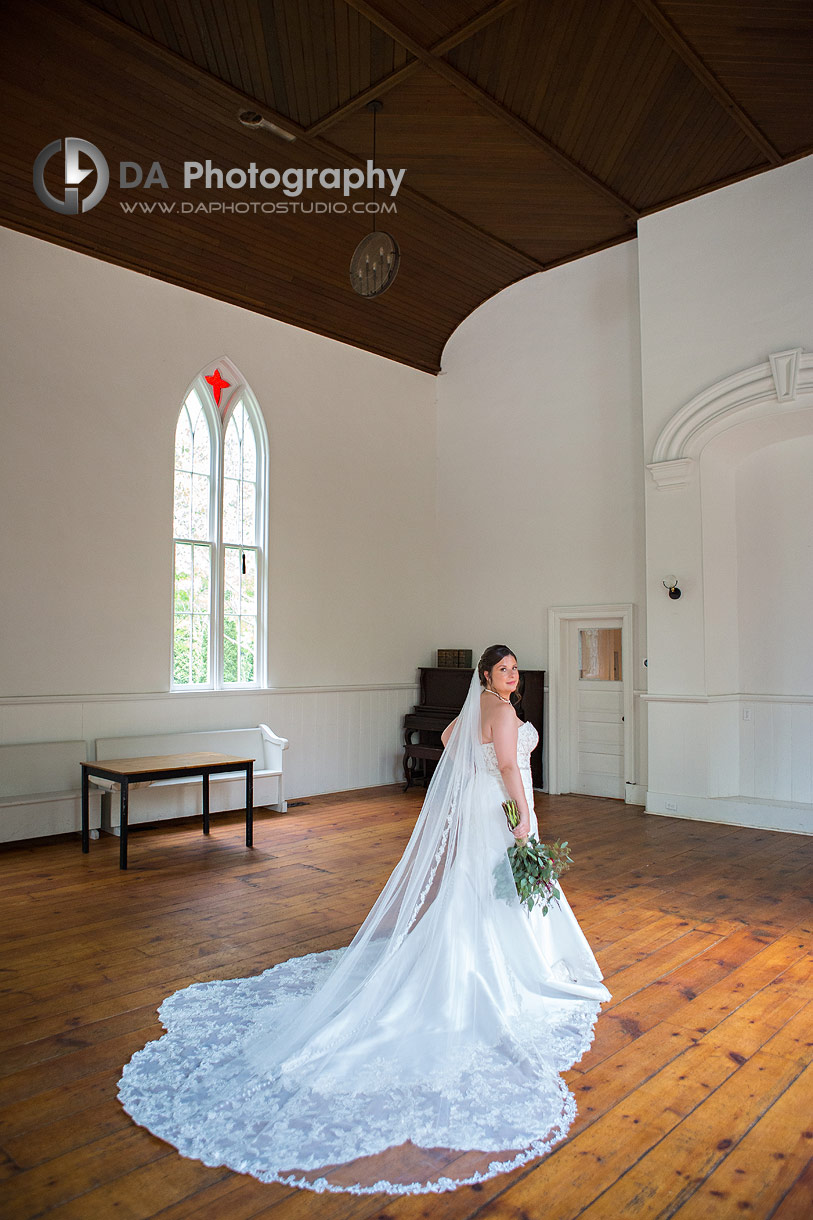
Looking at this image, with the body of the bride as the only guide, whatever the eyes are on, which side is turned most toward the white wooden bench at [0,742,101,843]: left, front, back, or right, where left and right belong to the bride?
left

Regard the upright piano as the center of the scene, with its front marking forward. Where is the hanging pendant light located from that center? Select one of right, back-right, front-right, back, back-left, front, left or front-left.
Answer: front-left

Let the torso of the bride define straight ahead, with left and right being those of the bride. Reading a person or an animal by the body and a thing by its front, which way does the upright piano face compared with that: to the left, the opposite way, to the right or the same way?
the opposite way

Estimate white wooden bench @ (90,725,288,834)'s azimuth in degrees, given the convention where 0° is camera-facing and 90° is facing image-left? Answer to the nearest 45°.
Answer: approximately 315°

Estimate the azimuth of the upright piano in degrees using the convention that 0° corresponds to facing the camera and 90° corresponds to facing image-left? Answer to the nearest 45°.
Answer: approximately 45°

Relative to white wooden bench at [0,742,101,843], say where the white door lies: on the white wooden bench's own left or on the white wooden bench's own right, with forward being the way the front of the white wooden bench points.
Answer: on the white wooden bench's own left

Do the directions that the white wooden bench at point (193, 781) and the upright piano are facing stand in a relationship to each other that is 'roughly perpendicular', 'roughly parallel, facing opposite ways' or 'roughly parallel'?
roughly perpendicular

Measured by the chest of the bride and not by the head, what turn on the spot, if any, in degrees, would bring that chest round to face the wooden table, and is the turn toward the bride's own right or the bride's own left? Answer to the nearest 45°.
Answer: approximately 90° to the bride's own left

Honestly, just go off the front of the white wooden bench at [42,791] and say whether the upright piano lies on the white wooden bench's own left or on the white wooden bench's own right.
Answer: on the white wooden bench's own left

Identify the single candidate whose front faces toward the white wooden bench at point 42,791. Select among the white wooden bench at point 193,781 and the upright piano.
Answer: the upright piano
